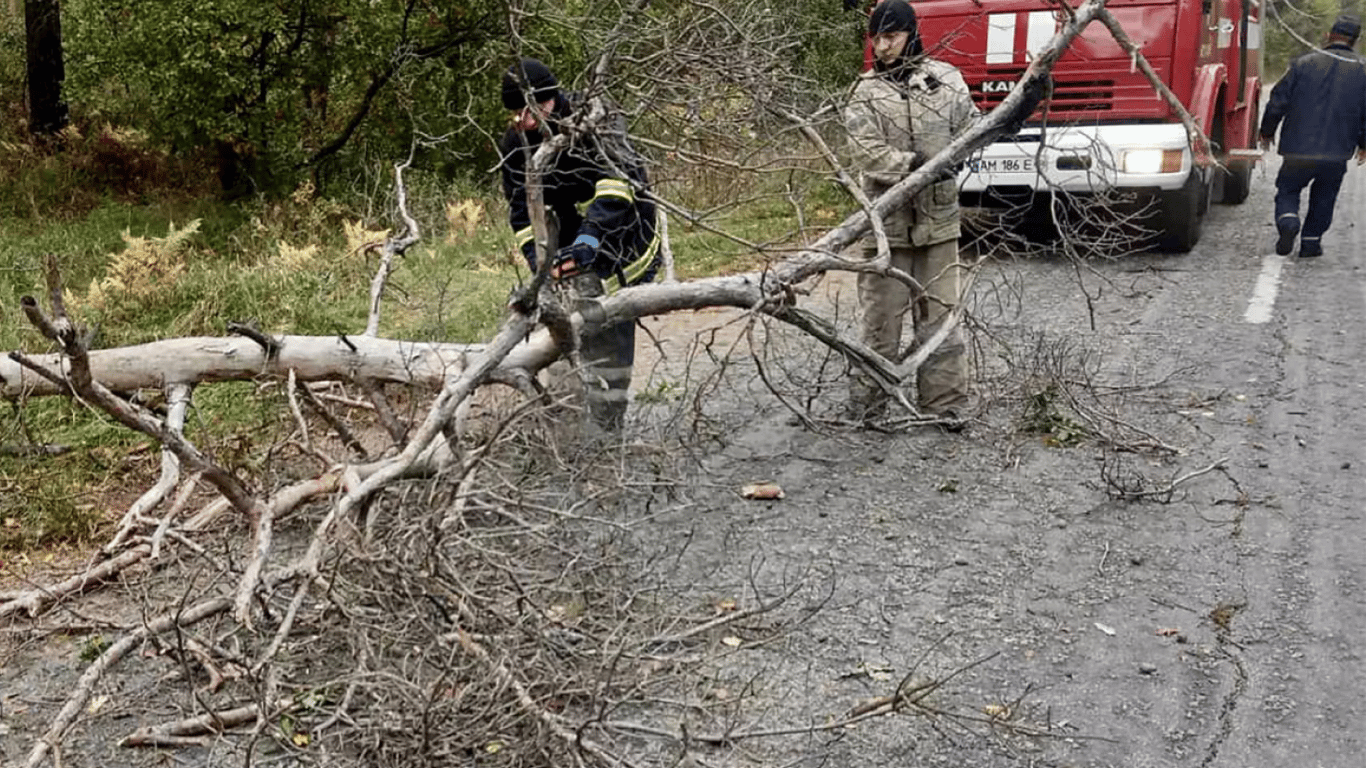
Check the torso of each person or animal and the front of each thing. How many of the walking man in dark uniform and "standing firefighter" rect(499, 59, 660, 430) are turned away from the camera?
1

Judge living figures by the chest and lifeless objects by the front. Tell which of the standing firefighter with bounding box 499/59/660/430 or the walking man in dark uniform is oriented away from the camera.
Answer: the walking man in dark uniform

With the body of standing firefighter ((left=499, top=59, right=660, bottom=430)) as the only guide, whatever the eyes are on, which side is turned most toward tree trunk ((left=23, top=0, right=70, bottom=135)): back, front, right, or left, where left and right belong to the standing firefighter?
right

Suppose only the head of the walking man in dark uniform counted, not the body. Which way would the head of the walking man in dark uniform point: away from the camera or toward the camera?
away from the camera

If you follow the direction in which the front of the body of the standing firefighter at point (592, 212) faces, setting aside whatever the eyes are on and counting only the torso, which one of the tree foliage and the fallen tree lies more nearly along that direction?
the fallen tree

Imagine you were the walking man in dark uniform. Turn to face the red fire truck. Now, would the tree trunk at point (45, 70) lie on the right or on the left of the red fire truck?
left

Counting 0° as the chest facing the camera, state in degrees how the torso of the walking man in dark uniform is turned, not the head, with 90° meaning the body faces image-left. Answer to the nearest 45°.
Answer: approximately 180°

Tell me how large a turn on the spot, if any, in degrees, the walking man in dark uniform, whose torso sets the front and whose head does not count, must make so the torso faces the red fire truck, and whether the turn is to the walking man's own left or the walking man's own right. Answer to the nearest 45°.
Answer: approximately 45° to the walking man's own left

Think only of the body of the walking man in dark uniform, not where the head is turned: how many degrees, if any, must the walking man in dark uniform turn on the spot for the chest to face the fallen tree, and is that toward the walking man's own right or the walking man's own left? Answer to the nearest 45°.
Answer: approximately 180°

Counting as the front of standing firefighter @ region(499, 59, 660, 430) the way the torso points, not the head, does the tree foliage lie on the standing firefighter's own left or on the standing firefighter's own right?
on the standing firefighter's own right

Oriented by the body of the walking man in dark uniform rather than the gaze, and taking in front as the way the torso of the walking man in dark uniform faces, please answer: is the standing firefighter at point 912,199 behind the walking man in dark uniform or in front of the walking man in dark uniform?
behind

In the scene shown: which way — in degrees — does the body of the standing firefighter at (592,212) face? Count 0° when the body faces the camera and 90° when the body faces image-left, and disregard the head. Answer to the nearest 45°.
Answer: approximately 45°

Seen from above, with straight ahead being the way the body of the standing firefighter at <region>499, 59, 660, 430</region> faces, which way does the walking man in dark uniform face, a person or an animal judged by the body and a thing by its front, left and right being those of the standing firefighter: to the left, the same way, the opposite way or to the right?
the opposite way

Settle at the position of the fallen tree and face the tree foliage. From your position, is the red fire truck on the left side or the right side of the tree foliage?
right

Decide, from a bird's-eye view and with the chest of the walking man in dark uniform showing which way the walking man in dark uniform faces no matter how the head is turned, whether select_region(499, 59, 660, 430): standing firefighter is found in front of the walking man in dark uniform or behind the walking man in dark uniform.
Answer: behind
